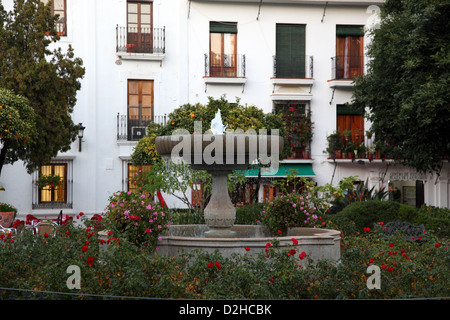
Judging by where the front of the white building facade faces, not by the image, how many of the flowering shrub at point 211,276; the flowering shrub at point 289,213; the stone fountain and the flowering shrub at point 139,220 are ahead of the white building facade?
4

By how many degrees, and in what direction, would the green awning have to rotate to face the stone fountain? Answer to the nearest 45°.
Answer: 0° — it already faces it

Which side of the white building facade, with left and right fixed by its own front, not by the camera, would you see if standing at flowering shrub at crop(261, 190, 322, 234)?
front

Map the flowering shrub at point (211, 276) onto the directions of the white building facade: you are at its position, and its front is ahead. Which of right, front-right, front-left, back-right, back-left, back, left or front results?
front

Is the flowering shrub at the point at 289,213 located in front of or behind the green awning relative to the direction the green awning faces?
in front

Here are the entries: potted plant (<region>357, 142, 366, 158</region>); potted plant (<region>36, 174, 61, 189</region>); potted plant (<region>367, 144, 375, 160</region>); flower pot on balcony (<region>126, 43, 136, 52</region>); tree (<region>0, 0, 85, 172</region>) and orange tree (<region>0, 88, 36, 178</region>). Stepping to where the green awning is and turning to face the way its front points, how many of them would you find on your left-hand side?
2

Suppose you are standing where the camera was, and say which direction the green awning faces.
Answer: facing the viewer

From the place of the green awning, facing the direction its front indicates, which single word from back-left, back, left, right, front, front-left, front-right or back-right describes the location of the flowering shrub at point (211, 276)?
front

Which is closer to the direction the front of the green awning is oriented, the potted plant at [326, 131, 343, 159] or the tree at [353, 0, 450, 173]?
the tree

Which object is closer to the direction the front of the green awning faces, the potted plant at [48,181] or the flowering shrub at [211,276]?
the flowering shrub

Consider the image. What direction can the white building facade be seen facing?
toward the camera

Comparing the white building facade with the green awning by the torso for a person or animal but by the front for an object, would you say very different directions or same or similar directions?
same or similar directions

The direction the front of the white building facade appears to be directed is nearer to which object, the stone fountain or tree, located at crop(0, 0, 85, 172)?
the stone fountain

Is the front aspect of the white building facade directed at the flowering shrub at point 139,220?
yes
